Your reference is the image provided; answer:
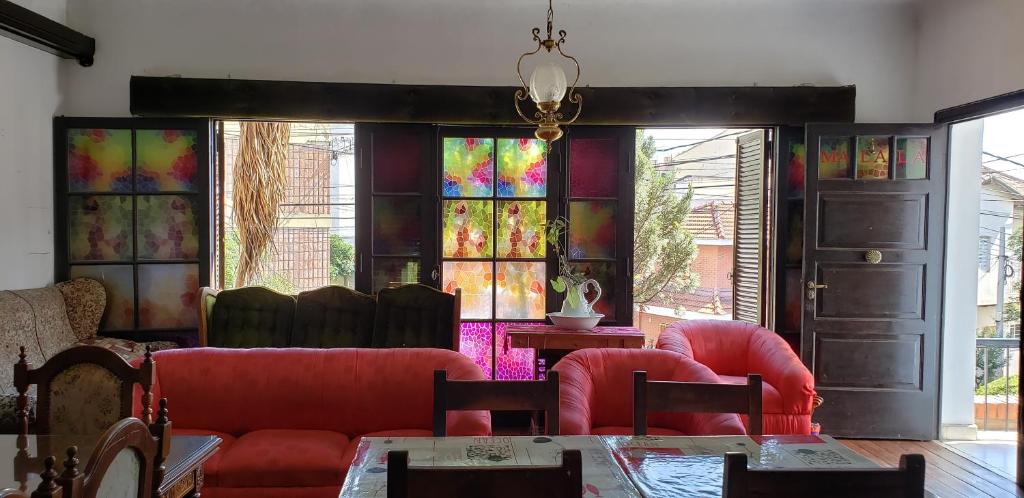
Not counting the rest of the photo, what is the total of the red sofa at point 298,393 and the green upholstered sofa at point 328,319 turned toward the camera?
2

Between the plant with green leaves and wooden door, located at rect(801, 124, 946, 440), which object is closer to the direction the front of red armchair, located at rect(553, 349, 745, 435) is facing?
the wooden door

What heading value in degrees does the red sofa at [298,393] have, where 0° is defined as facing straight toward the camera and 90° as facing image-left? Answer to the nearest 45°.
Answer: approximately 0°

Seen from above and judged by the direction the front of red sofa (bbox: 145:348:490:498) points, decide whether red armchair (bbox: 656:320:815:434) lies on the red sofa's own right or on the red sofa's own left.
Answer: on the red sofa's own left

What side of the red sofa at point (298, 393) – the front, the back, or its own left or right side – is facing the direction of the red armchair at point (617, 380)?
left

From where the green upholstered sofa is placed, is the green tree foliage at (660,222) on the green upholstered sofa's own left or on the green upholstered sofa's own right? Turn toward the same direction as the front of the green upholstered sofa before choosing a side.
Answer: on the green upholstered sofa's own left

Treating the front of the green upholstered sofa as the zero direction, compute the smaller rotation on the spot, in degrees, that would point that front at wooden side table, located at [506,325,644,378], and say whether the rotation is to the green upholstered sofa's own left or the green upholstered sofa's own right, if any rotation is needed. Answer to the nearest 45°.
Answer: approximately 45° to the green upholstered sofa's own left

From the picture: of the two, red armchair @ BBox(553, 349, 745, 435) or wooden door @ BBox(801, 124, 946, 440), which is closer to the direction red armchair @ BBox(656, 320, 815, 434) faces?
the red armchair @ BBox(553, 349, 745, 435)

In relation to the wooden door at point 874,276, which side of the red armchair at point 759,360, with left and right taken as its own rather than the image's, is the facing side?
left

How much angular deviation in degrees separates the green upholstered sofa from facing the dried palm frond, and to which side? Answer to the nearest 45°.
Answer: approximately 180°

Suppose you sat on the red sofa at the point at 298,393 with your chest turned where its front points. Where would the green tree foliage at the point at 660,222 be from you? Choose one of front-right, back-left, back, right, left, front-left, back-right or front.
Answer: back-left

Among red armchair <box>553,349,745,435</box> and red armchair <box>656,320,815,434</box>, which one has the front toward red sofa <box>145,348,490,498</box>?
red armchair <box>656,320,815,434</box>
